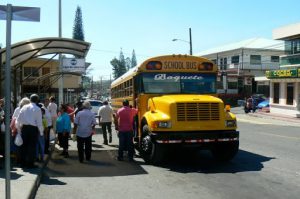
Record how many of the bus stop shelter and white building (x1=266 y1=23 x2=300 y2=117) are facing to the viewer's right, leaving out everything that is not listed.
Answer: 1

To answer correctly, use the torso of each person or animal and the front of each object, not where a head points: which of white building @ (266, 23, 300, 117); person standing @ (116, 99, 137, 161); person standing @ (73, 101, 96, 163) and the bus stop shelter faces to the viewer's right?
the bus stop shelter

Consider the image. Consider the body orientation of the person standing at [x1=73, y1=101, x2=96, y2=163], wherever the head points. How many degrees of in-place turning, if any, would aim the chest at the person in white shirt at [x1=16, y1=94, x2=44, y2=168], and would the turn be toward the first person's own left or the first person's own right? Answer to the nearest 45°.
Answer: approximately 135° to the first person's own left

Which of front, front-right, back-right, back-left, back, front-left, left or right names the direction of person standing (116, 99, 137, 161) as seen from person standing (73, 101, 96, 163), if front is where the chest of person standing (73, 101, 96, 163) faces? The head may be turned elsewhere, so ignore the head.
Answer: right

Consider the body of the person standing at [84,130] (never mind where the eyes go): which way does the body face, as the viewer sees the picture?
away from the camera

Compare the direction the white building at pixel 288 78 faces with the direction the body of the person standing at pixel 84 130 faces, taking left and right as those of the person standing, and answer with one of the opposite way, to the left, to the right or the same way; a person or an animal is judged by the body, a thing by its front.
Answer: to the left

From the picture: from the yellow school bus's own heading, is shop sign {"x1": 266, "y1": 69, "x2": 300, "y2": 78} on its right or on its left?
on its left

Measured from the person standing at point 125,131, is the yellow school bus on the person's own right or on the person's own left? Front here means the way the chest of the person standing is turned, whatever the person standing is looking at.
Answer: on the person's own right

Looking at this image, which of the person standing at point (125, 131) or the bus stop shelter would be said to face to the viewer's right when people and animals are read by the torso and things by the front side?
the bus stop shelter

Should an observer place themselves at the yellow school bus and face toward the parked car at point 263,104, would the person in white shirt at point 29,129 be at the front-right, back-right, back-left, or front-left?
back-left

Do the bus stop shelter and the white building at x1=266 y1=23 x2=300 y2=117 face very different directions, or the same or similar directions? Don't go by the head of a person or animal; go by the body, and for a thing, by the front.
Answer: very different directions

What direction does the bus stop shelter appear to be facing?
to the viewer's right

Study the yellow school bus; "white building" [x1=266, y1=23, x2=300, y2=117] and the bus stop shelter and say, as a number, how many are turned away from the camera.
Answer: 0

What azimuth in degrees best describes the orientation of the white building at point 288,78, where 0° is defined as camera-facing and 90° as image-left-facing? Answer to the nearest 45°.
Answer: approximately 45°

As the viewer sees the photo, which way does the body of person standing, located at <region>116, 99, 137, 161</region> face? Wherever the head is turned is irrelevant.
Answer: away from the camera

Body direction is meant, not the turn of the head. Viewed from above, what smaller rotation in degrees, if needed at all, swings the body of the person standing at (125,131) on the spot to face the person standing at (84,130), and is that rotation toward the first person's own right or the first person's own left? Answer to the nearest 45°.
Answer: approximately 90° to the first person's own left
